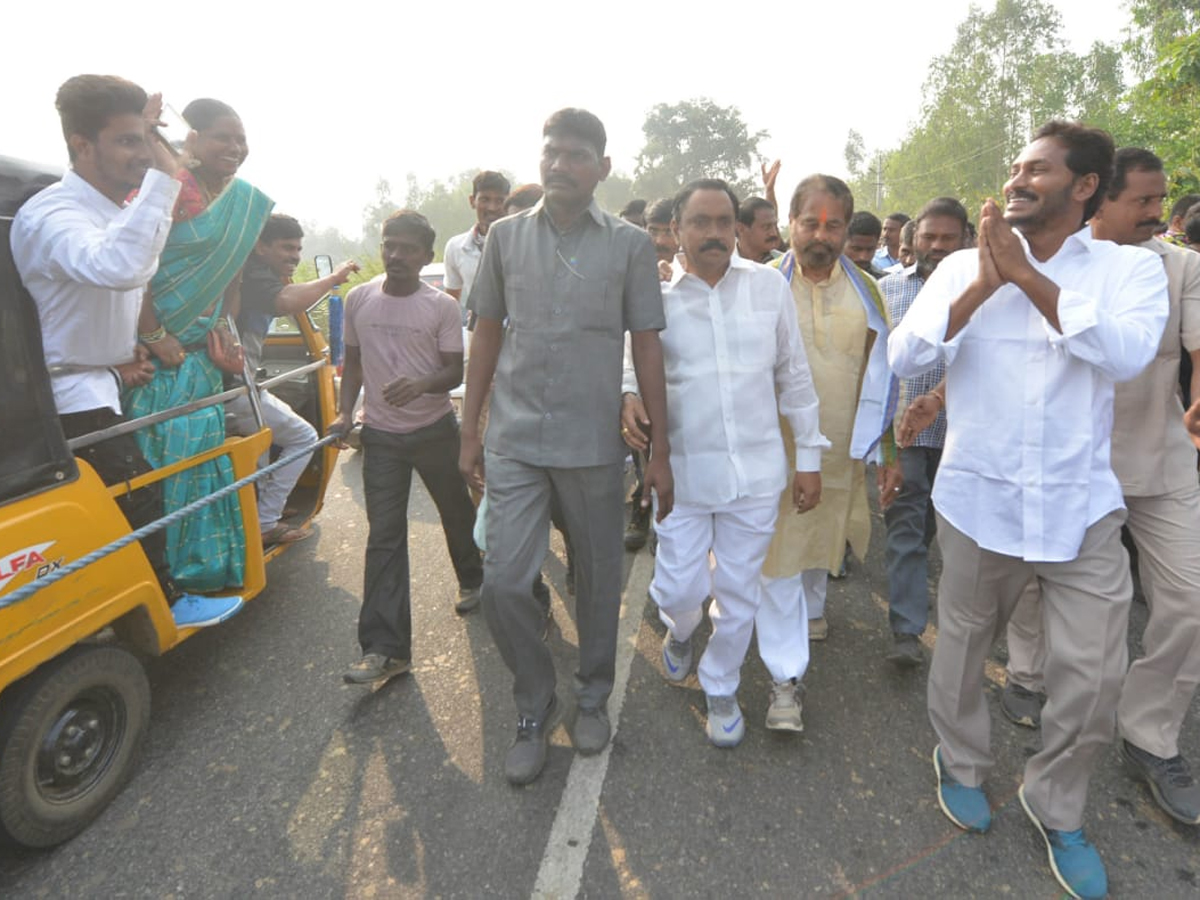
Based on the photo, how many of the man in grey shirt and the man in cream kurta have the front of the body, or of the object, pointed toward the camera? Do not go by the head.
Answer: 2

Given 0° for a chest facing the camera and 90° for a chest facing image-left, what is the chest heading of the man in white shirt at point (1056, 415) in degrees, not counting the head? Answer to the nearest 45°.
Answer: approximately 0°

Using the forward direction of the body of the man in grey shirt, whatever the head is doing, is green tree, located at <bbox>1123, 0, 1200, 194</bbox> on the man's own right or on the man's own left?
on the man's own left

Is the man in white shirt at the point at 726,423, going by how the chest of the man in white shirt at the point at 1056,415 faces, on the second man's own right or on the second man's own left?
on the second man's own right

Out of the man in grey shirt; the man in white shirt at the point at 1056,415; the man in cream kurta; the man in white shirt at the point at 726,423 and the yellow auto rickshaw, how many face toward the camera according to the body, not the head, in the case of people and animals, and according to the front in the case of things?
4

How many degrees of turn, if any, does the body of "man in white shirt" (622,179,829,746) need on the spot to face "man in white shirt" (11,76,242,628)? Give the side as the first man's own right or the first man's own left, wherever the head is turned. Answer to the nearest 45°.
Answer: approximately 90° to the first man's own right

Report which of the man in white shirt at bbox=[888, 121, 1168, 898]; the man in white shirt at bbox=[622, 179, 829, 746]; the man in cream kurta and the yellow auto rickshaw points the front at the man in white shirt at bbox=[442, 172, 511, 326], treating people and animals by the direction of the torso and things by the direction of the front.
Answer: the yellow auto rickshaw

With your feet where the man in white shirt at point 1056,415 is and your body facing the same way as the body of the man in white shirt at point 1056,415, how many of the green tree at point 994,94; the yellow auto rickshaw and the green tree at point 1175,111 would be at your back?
2

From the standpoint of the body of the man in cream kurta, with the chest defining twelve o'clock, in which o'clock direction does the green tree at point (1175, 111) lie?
The green tree is roughly at 7 o'clock from the man in cream kurta.
